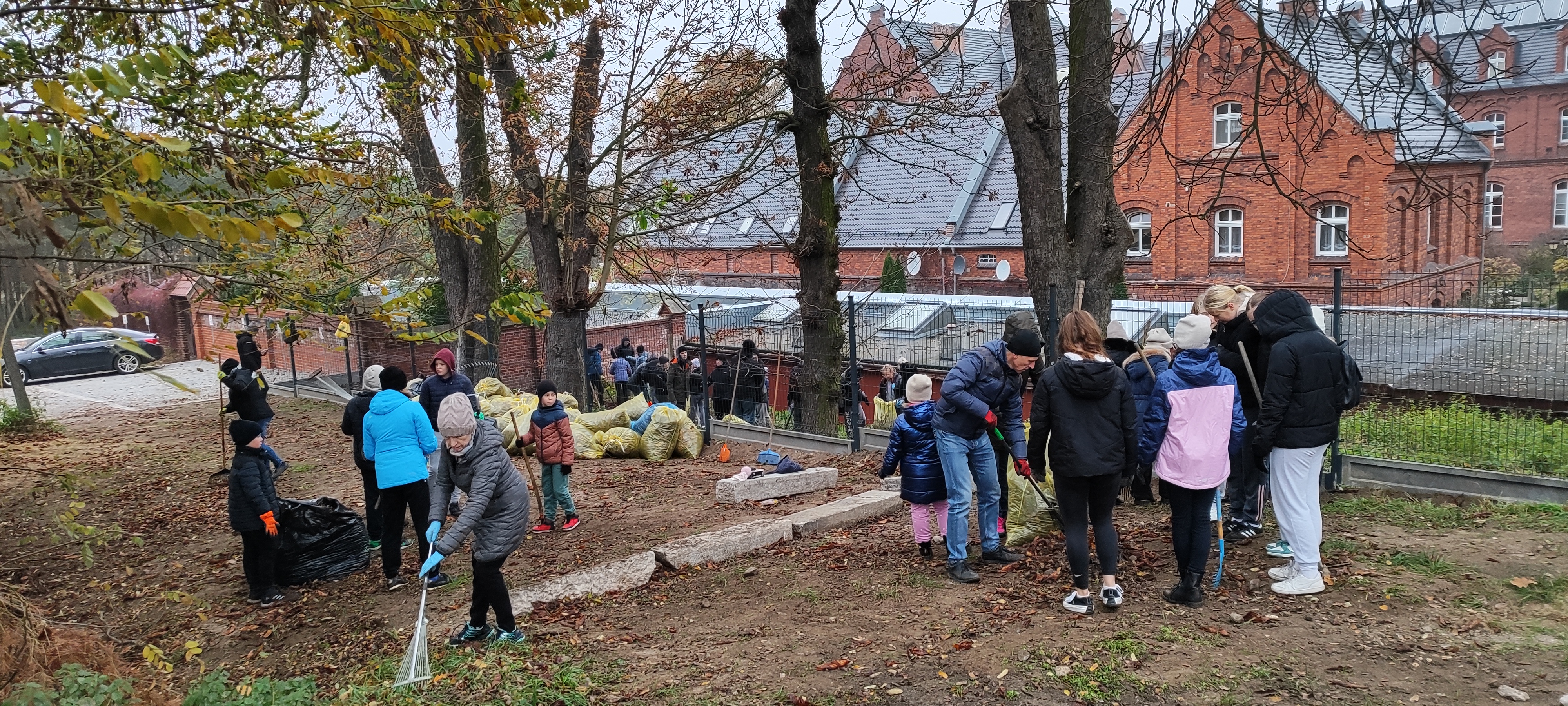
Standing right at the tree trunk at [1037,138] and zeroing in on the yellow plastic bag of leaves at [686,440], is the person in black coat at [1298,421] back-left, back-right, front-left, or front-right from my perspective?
back-left

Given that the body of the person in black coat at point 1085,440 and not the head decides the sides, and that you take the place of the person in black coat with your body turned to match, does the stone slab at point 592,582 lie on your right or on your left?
on your left

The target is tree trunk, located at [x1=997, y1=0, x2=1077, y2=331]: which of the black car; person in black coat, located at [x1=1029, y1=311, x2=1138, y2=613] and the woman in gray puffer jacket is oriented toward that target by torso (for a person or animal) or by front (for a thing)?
the person in black coat

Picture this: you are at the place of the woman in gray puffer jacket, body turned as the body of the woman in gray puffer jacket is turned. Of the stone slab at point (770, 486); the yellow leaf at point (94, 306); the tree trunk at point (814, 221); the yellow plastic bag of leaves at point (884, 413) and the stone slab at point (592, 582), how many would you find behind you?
4

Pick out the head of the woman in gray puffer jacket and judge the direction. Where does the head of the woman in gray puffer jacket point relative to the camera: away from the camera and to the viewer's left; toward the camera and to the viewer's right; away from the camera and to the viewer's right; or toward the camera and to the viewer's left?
toward the camera and to the viewer's left

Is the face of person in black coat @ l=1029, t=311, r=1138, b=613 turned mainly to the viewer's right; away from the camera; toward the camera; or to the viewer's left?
away from the camera

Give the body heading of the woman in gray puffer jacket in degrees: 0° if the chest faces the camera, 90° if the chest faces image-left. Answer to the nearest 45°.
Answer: approximately 45°

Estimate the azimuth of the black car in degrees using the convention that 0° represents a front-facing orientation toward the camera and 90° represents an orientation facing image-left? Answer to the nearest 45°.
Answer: approximately 90°

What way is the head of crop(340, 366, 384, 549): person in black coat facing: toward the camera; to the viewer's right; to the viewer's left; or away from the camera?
away from the camera

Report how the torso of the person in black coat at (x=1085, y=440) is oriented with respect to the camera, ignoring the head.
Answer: away from the camera
